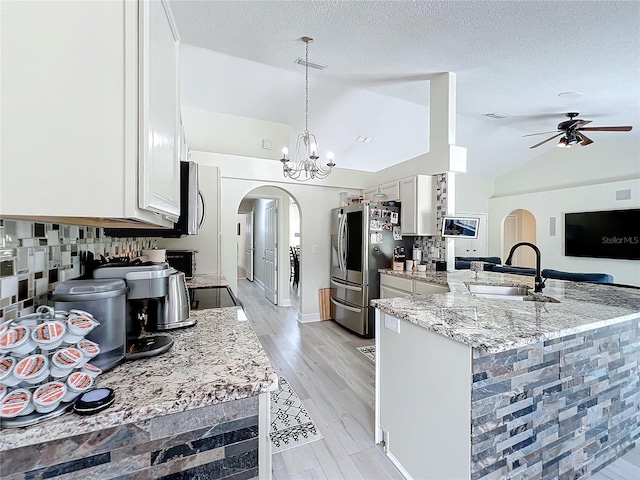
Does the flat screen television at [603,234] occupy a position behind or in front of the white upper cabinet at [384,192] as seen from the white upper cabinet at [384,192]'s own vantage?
behind

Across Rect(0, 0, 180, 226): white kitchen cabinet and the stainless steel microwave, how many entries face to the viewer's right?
2

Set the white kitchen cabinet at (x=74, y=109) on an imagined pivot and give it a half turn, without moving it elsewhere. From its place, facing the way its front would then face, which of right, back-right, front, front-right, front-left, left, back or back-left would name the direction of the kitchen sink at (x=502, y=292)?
back

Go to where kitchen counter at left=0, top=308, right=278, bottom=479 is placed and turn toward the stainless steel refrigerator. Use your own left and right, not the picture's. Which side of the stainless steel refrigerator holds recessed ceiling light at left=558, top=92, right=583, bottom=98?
right

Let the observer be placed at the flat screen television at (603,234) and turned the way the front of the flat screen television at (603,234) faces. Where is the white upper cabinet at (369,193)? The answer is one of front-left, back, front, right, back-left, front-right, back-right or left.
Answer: front

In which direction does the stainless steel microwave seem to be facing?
to the viewer's right

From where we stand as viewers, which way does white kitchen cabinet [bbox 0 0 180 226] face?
facing to the right of the viewer

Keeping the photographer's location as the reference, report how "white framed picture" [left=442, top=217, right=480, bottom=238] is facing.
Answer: facing the viewer

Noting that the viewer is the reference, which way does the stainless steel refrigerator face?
facing the viewer and to the left of the viewer

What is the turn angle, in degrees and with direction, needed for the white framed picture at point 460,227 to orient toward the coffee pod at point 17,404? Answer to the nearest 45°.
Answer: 0° — it already faces it

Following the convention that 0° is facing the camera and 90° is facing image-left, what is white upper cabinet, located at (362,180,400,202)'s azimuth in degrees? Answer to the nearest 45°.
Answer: approximately 45°

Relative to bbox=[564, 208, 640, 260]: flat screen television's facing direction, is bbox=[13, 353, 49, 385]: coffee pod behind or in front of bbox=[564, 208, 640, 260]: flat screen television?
in front

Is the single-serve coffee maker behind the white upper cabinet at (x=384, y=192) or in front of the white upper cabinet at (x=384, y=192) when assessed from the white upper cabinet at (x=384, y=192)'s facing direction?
in front
